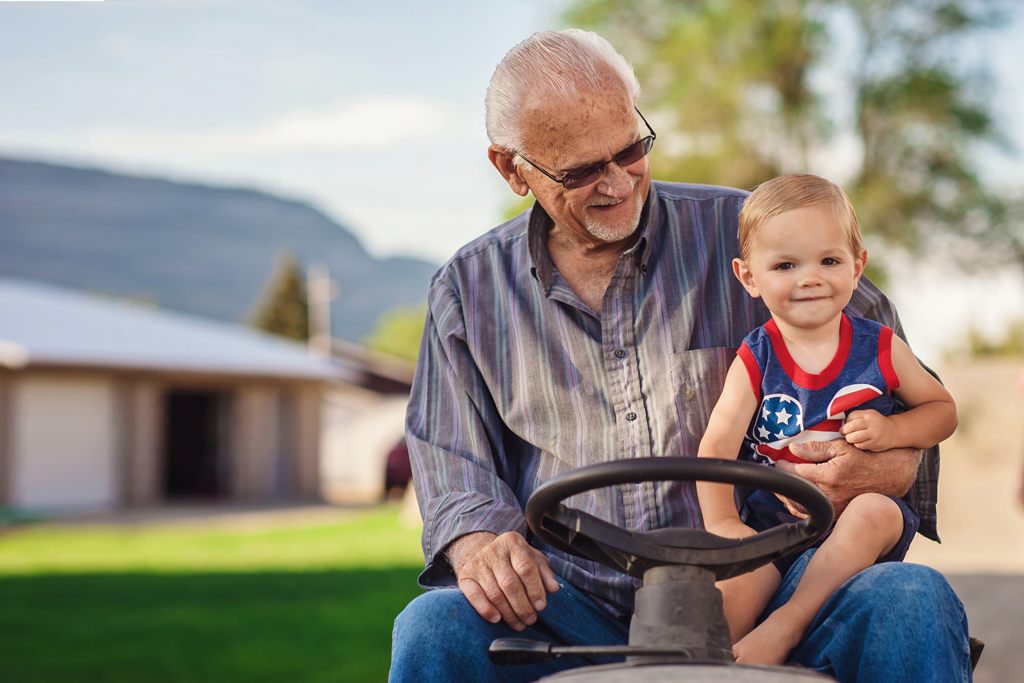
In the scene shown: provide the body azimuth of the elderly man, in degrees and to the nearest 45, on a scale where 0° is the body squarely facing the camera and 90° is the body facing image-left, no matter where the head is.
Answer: approximately 0°

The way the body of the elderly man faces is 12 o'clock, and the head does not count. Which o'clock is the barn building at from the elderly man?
The barn building is roughly at 5 o'clock from the elderly man.

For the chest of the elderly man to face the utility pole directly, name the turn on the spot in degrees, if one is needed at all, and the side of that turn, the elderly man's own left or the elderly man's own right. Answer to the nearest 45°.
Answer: approximately 180°

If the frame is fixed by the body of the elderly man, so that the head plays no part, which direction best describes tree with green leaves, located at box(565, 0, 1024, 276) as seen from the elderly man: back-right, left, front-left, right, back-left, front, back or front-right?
back
